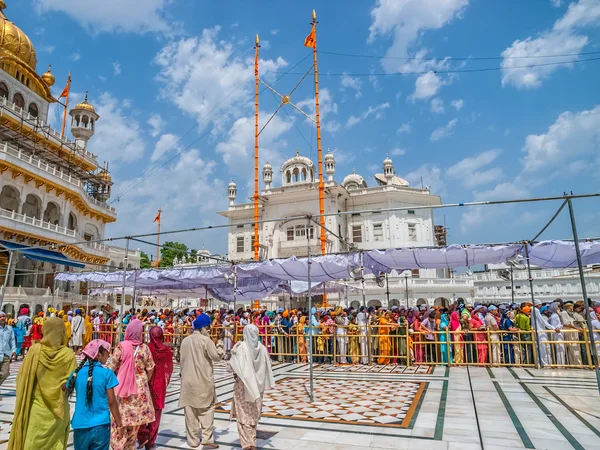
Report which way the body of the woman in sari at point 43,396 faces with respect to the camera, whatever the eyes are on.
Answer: away from the camera

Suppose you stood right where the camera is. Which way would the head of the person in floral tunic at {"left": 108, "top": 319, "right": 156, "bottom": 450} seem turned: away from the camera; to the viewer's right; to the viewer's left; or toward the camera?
away from the camera

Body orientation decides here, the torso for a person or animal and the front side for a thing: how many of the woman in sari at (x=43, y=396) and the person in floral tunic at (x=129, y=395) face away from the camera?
2

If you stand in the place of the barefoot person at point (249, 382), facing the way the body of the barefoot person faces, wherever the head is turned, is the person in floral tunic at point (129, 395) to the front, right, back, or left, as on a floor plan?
left

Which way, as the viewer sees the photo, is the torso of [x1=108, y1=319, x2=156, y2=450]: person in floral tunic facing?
away from the camera

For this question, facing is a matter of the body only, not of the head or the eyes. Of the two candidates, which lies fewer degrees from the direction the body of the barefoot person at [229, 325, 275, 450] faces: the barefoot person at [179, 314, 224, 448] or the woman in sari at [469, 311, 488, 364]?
the woman in sari

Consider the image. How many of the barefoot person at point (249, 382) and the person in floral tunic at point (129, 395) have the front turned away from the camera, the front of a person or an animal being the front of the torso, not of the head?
2

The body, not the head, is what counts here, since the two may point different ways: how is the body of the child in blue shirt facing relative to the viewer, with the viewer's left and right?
facing away from the viewer and to the right of the viewer

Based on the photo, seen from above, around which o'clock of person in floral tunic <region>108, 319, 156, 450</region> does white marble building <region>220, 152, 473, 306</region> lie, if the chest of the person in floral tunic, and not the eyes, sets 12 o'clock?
The white marble building is roughly at 1 o'clock from the person in floral tunic.

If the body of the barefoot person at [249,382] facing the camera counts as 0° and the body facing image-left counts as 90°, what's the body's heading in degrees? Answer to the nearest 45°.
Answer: approximately 180°
